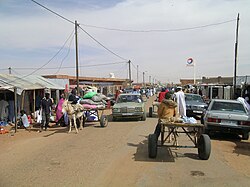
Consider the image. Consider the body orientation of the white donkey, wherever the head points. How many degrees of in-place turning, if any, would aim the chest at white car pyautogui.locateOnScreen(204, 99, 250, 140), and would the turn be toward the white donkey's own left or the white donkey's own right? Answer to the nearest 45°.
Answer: approximately 90° to the white donkey's own left

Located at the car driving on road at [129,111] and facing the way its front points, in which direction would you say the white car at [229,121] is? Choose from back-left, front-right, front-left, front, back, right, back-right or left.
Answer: front-left

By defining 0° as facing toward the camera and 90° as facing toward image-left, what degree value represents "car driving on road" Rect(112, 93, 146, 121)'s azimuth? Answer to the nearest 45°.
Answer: approximately 0°

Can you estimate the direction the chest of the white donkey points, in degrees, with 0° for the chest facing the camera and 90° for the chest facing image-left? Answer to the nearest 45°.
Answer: approximately 45°

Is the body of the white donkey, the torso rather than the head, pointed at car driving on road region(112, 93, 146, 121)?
no

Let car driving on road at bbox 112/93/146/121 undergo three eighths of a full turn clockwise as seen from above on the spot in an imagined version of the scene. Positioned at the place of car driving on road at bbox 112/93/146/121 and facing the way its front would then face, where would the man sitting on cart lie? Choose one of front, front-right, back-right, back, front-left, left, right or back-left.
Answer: back-left

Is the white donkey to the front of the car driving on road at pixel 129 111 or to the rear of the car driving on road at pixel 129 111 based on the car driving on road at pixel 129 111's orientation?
to the front
